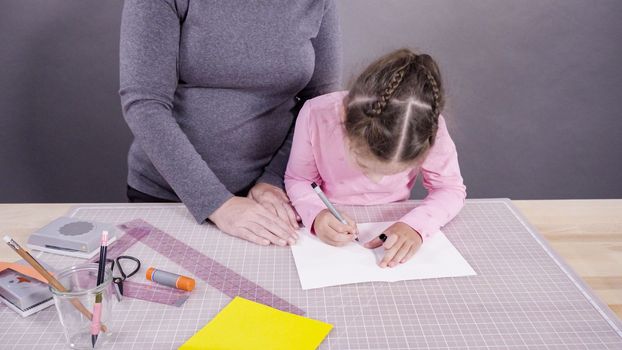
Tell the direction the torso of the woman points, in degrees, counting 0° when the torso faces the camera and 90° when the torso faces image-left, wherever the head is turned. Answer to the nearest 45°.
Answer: approximately 315°

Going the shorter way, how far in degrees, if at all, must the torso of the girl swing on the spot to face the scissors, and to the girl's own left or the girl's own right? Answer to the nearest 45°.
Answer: approximately 45° to the girl's own right

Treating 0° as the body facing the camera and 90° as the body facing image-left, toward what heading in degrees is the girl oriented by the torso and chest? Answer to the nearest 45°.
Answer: approximately 0°
